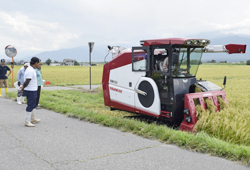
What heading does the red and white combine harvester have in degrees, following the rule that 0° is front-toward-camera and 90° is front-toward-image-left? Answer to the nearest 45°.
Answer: approximately 315°

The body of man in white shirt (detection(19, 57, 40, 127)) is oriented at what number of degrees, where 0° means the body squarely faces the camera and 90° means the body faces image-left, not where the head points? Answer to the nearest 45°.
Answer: approximately 270°

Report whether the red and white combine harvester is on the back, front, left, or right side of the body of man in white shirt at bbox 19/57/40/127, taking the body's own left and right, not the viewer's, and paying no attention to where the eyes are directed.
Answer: front

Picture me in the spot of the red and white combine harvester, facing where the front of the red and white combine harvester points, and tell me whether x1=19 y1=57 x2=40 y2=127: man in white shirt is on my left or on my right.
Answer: on my right

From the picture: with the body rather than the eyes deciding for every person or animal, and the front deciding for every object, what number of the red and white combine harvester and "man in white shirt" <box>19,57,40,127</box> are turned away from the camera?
0
